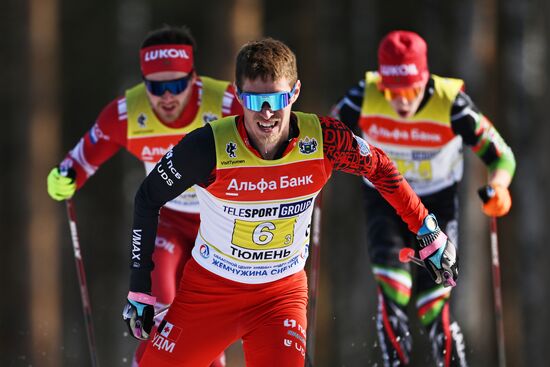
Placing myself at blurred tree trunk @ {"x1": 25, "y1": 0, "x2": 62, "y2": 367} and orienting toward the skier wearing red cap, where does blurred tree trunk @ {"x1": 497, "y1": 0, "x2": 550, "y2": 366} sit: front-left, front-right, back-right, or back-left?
front-left

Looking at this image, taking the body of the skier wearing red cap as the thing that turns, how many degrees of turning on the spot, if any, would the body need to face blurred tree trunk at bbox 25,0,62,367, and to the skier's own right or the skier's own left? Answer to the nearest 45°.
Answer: approximately 135° to the skier's own right

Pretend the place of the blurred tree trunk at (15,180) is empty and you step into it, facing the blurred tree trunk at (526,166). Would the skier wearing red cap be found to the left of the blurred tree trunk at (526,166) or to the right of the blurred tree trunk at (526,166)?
right

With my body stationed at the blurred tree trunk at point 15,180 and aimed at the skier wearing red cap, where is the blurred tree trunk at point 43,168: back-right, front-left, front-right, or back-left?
front-left

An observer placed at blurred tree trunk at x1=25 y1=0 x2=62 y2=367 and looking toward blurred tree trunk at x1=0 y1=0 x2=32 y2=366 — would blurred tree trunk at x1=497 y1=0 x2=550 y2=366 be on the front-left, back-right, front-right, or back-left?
back-left

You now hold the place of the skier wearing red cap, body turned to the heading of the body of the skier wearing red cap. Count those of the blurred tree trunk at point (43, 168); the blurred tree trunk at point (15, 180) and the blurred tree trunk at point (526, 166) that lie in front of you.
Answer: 0

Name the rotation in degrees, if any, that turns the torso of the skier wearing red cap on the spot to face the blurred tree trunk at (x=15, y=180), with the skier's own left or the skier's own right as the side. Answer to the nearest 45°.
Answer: approximately 135° to the skier's own right

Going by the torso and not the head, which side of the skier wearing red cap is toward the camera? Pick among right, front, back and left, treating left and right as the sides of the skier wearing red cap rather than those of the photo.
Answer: front

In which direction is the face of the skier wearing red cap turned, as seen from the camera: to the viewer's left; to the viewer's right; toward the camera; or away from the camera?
toward the camera

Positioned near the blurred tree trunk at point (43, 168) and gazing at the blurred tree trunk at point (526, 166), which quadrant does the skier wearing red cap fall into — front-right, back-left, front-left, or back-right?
front-right

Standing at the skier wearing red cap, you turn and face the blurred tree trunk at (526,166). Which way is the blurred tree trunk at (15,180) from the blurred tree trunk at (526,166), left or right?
left

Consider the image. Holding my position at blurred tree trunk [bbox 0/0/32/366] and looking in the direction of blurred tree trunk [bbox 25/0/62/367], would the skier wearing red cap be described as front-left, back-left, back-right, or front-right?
front-right

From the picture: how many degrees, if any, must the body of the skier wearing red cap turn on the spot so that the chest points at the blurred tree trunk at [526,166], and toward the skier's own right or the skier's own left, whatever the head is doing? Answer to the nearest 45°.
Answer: approximately 180°
